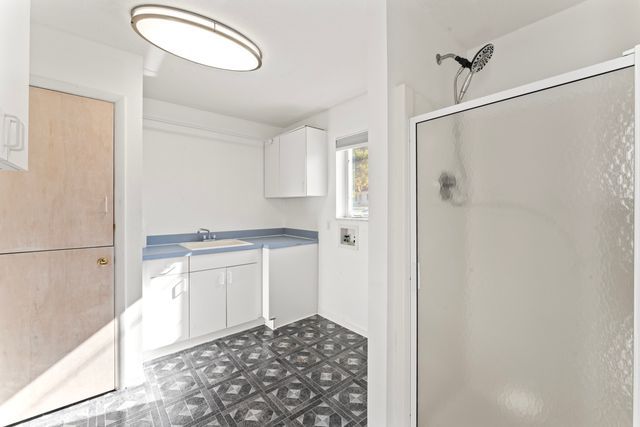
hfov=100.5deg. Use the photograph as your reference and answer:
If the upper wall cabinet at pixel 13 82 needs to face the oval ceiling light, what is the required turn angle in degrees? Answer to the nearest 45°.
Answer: approximately 90° to its left

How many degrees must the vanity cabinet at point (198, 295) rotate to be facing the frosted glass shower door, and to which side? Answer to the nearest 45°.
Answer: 0° — it already faces it

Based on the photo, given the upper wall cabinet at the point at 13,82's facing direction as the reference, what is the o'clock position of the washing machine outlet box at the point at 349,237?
The washing machine outlet box is roughly at 10 o'clock from the upper wall cabinet.

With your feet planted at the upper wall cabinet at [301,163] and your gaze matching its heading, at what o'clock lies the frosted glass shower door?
The frosted glass shower door is roughly at 10 o'clock from the upper wall cabinet.

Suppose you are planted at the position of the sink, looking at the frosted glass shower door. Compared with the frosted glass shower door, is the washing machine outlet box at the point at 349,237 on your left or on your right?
left

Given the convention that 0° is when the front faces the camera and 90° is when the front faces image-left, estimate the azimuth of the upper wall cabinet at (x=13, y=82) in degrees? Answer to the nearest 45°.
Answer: approximately 315°
